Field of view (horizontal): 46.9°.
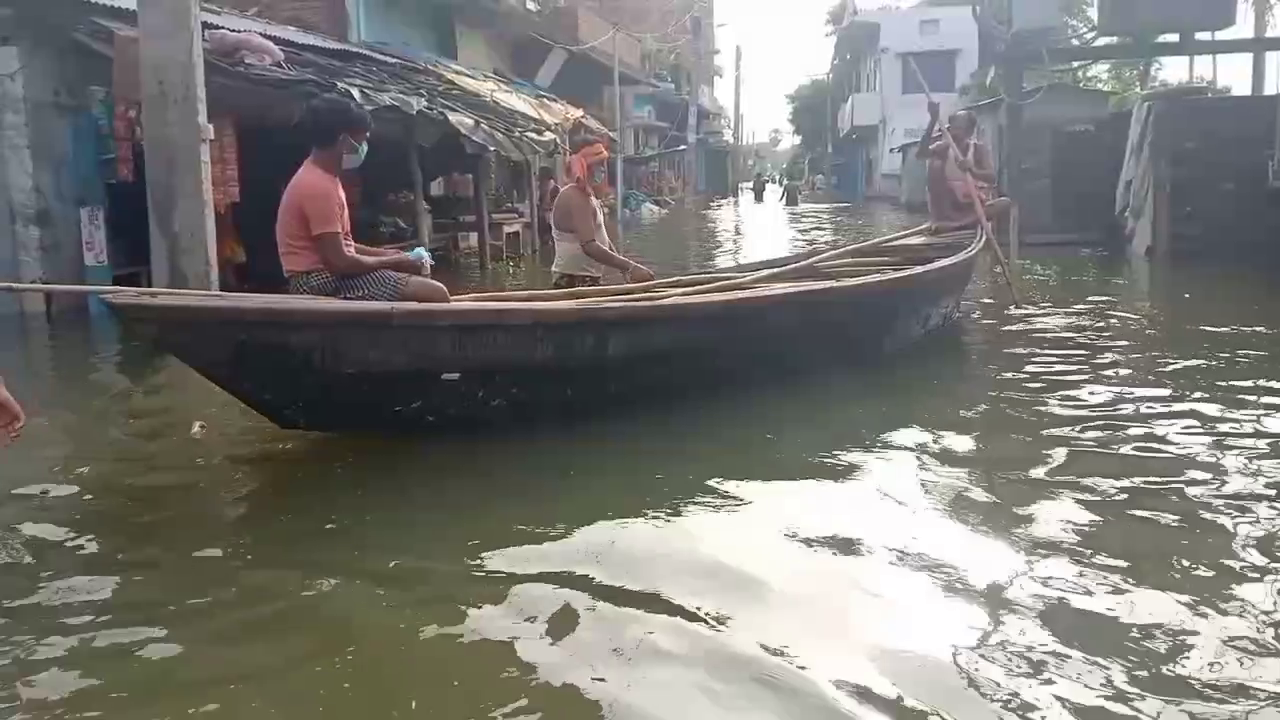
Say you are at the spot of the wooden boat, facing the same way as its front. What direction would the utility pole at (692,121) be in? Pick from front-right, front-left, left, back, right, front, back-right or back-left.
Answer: back-right

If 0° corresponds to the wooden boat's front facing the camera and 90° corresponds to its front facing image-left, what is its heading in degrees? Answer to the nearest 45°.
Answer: approximately 45°

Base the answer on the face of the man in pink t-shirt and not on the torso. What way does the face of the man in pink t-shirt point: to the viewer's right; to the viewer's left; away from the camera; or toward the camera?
to the viewer's right

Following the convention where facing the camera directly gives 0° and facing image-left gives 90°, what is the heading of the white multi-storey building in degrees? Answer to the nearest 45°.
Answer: approximately 90°

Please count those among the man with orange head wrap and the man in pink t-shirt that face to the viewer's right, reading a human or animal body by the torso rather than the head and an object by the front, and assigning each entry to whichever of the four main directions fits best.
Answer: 2

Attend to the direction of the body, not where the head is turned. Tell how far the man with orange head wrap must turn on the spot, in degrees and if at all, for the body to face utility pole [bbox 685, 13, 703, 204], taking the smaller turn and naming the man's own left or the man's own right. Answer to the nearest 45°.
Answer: approximately 90° to the man's own left

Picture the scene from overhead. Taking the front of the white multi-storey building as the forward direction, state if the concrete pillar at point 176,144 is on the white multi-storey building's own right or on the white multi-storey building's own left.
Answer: on the white multi-storey building's own left

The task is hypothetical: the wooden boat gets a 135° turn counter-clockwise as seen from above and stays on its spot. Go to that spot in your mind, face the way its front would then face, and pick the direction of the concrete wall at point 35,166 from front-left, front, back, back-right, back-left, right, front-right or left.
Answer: back-left

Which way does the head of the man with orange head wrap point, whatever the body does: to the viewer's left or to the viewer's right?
to the viewer's right

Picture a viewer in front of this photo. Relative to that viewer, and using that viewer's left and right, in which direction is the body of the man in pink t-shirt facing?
facing to the right of the viewer

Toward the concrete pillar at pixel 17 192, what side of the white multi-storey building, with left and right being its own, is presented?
left

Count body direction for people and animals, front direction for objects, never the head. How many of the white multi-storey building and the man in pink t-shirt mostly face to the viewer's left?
1

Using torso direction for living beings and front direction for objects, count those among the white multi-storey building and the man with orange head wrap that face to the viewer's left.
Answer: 1
